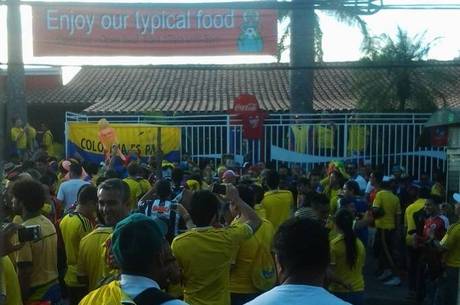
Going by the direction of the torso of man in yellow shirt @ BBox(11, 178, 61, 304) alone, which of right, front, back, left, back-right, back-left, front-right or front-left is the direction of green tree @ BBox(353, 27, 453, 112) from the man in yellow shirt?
right

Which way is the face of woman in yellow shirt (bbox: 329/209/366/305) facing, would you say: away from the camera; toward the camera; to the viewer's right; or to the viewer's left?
away from the camera

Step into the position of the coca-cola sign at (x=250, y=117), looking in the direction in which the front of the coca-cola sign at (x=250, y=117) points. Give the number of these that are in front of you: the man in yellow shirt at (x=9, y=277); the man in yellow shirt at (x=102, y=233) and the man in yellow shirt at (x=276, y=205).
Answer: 3

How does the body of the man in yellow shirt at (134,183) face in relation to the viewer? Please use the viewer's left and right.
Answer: facing away from the viewer

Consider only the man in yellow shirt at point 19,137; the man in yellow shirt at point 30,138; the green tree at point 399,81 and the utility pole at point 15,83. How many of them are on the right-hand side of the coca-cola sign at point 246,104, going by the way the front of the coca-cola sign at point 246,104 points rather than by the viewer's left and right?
3

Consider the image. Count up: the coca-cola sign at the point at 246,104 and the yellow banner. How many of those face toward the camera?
2

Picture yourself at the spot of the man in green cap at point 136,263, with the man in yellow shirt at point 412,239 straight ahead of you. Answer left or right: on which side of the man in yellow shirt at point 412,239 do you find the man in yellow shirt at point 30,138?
left

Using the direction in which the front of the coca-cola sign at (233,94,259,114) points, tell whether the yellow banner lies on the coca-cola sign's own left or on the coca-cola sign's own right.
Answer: on the coca-cola sign's own right

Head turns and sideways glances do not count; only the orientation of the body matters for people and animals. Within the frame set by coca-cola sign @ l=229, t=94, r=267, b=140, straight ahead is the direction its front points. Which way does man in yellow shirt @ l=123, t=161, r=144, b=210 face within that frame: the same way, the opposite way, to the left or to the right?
the opposite way

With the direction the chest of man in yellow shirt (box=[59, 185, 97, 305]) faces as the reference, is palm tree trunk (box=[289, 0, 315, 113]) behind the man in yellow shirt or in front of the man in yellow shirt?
in front
